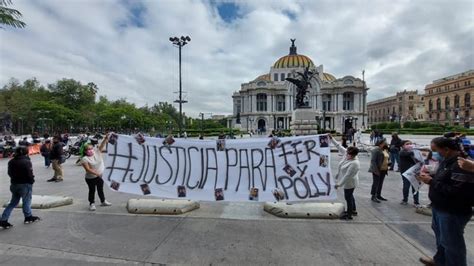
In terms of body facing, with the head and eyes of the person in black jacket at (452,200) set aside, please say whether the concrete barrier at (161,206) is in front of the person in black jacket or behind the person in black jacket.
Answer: in front

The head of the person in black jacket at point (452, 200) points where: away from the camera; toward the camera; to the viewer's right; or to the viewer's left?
to the viewer's left

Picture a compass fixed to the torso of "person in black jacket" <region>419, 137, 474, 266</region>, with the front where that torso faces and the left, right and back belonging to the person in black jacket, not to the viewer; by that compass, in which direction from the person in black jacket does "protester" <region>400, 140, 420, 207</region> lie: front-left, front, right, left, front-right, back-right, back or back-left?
right

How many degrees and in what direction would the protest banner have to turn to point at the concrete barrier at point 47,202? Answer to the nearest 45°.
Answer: approximately 90° to its right

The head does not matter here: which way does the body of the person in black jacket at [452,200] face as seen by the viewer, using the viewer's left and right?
facing to the left of the viewer

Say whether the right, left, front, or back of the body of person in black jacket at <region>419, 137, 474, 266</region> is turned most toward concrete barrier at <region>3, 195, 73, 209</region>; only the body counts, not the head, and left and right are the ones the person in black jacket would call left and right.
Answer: front

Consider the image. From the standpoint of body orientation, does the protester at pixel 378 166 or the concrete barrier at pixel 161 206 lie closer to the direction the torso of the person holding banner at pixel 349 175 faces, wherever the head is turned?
the concrete barrier

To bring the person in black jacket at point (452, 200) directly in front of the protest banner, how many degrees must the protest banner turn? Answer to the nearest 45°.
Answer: approximately 45° to its left

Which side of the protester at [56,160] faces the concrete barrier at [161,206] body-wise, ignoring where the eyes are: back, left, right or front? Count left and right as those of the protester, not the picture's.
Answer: left

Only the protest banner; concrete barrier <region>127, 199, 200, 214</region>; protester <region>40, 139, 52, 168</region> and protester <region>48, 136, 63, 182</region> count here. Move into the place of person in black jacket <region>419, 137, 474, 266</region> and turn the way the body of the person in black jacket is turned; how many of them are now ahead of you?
4
